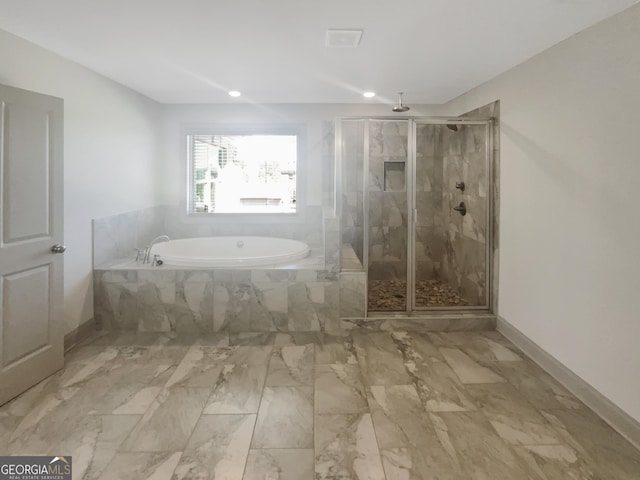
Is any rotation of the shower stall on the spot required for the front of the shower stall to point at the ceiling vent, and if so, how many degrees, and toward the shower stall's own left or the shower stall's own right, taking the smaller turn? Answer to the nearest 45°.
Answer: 0° — it already faces it

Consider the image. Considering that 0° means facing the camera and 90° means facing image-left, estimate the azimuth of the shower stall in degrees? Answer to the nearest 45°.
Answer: approximately 0°

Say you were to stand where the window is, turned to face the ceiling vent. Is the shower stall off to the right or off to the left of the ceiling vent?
left

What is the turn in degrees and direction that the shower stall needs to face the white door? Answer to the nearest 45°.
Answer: approximately 45° to its right

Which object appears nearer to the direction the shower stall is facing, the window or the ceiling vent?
the ceiling vent
